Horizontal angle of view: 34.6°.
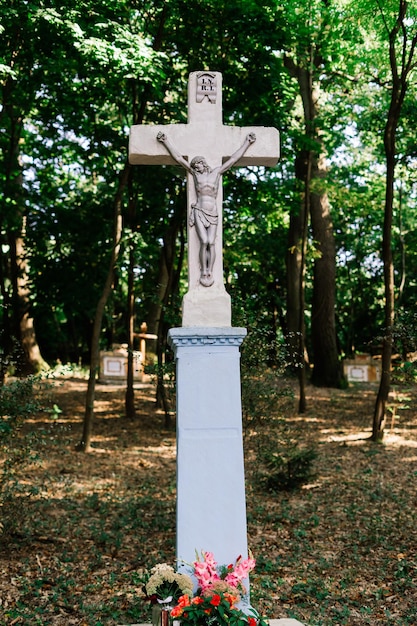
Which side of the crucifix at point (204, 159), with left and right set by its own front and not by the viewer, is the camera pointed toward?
front

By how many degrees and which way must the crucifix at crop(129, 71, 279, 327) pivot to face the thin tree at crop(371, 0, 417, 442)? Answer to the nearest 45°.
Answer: approximately 135° to its left
